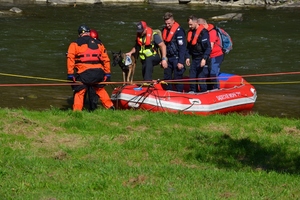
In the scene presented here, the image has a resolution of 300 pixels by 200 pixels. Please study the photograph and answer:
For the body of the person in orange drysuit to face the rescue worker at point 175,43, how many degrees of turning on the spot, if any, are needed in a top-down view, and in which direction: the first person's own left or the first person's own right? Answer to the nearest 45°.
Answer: approximately 45° to the first person's own right

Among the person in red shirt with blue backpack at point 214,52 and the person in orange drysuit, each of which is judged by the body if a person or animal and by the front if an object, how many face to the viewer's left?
1

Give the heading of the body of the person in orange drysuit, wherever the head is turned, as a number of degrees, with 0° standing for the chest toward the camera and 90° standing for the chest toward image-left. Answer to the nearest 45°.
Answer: approximately 180°

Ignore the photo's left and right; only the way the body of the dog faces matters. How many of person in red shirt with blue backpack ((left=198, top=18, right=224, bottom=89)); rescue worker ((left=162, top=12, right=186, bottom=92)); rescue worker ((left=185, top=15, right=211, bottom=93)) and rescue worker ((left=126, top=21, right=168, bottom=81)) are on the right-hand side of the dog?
0

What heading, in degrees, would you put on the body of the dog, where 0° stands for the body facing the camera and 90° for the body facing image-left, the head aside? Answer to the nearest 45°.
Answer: approximately 45°

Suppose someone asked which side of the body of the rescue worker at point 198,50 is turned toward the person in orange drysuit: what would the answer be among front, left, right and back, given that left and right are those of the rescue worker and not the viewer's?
front

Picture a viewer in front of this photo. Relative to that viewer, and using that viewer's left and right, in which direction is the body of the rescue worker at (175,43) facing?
facing the viewer and to the left of the viewer

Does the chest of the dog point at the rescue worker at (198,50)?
no

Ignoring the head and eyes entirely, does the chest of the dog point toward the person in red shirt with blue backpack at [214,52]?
no

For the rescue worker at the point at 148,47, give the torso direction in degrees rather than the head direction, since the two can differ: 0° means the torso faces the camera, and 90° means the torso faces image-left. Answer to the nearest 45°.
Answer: approximately 45°

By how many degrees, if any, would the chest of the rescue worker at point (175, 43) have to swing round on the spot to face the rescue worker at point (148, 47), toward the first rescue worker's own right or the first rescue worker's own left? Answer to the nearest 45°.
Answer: approximately 45° to the first rescue worker's own right
